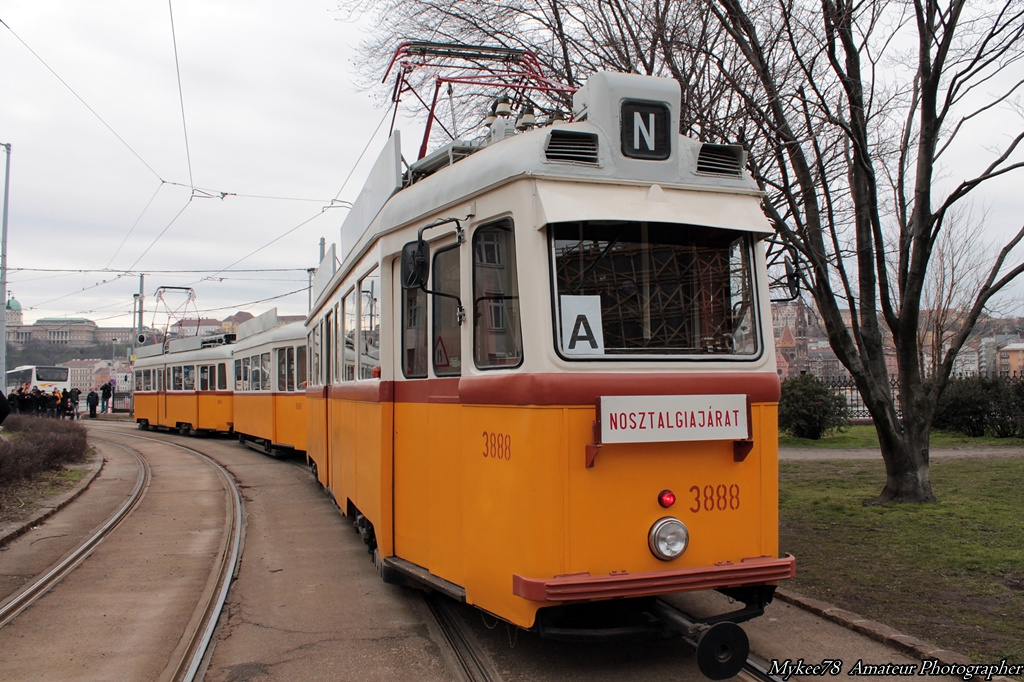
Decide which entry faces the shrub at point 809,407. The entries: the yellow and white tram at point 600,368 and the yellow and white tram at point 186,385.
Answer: the yellow and white tram at point 186,385

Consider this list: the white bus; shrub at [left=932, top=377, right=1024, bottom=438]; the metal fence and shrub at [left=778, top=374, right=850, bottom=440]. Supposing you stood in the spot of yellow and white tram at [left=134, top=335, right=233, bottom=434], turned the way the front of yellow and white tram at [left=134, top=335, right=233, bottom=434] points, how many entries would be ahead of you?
3

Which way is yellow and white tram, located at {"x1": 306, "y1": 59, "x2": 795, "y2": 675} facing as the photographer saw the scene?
facing the viewer and to the right of the viewer

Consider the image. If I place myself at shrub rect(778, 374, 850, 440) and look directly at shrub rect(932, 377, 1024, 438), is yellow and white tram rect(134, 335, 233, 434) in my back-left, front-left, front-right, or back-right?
back-left

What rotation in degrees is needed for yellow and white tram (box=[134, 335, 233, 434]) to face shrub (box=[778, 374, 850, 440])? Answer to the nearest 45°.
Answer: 0° — it already faces it

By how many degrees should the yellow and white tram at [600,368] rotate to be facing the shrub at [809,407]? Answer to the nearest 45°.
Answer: approximately 135° to its left

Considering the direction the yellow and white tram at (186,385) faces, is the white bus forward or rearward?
rearward

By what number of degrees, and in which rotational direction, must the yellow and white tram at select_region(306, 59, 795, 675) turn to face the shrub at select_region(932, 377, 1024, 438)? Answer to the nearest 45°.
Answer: approximately 90° to its left

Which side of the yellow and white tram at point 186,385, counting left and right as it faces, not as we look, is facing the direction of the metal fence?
front

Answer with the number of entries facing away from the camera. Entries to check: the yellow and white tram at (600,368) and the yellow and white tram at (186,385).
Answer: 0

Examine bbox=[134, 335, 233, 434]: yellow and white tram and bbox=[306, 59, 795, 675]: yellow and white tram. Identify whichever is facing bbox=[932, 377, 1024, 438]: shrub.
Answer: bbox=[134, 335, 233, 434]: yellow and white tram
